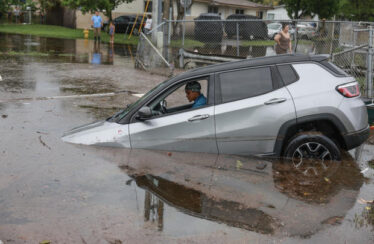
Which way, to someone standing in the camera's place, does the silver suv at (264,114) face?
facing to the left of the viewer

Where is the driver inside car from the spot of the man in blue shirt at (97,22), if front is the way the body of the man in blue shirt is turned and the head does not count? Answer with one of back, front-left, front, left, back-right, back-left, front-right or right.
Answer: front

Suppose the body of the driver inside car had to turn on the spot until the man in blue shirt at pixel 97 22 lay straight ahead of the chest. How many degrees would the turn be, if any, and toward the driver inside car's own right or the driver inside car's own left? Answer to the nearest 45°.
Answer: approximately 90° to the driver inside car's own right

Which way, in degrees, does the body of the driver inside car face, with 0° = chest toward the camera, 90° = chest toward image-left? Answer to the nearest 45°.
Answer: approximately 90°

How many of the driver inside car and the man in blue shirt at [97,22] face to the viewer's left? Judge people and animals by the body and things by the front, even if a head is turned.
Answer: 1

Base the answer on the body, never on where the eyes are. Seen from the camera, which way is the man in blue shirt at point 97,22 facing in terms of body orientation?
toward the camera

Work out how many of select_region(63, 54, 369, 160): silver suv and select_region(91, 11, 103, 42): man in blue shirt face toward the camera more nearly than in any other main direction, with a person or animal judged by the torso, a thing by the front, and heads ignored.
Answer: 1

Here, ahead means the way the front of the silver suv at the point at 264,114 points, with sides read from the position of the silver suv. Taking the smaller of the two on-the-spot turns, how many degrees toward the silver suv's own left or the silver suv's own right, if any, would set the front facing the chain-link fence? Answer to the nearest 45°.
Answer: approximately 90° to the silver suv's own right

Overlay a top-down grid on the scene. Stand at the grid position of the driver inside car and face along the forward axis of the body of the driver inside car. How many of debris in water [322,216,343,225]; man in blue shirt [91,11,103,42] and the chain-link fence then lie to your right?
2

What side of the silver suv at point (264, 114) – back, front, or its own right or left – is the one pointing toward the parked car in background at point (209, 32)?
right

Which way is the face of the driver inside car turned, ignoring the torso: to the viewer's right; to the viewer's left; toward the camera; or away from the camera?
to the viewer's left

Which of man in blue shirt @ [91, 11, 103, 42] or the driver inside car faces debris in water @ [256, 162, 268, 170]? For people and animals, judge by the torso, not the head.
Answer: the man in blue shirt

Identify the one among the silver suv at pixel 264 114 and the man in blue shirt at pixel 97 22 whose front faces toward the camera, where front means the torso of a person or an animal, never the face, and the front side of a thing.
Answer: the man in blue shirt
